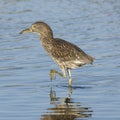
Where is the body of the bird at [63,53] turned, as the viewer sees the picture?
to the viewer's left
